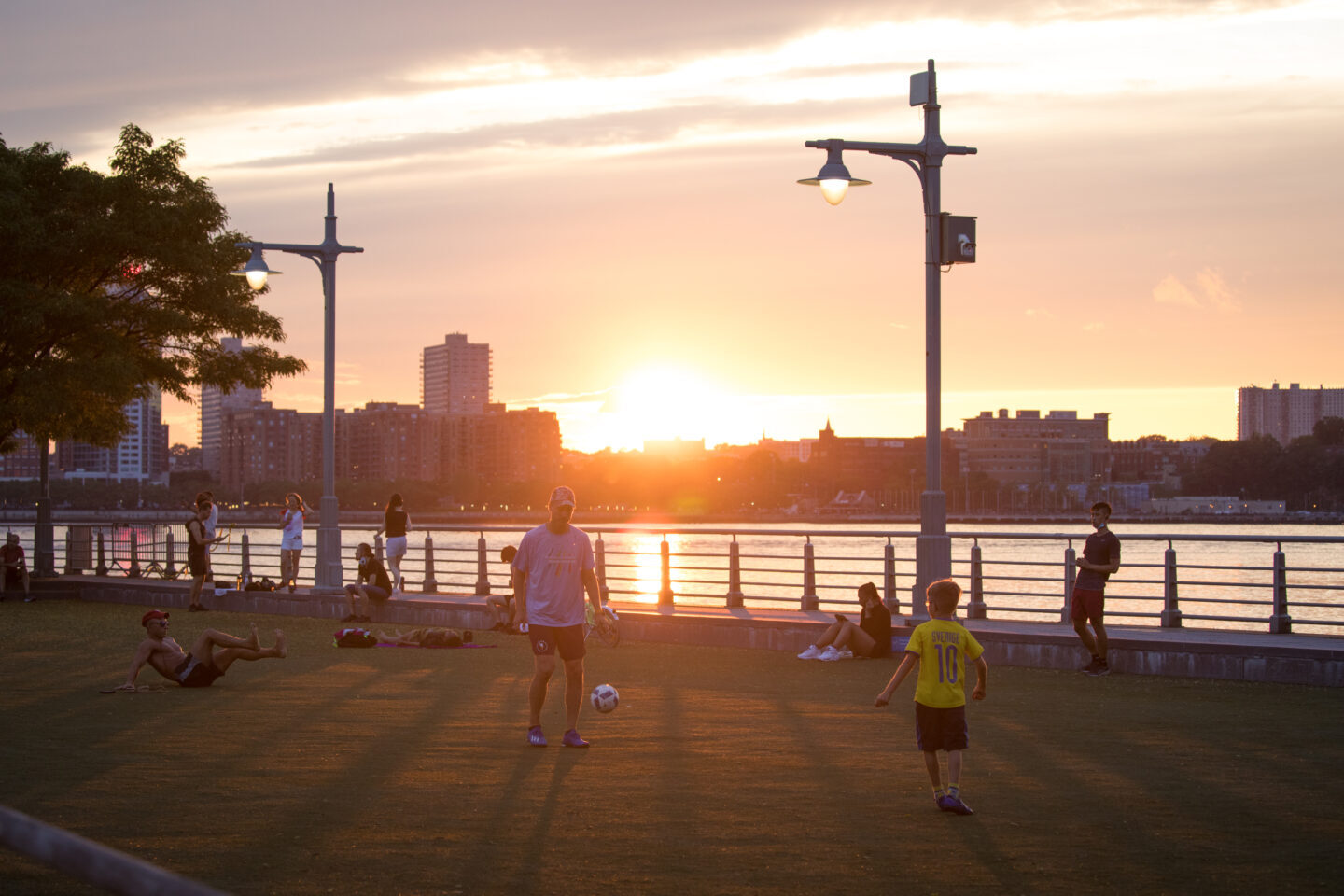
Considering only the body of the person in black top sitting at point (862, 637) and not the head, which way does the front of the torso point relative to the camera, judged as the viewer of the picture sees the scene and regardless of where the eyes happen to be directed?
to the viewer's left

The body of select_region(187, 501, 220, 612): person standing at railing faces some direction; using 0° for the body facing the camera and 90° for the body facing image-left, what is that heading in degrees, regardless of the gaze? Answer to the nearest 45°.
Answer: approximately 270°

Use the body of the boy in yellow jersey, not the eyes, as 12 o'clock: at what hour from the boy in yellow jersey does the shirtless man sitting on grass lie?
The shirtless man sitting on grass is roughly at 10 o'clock from the boy in yellow jersey.

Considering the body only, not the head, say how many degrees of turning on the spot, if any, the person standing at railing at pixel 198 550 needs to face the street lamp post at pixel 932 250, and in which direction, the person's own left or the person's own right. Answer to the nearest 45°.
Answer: approximately 45° to the person's own right

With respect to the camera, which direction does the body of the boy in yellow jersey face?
away from the camera

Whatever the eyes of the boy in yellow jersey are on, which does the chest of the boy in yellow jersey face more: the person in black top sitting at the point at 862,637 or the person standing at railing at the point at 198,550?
the person in black top sitting

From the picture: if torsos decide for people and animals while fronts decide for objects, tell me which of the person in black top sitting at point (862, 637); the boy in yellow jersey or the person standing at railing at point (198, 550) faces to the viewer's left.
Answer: the person in black top sitting

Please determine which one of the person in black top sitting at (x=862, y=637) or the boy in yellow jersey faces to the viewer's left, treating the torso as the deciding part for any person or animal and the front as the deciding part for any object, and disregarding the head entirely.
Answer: the person in black top sitting

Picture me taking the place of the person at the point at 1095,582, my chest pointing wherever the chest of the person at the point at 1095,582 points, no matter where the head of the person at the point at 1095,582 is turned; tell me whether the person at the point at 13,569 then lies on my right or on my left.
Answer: on my right
